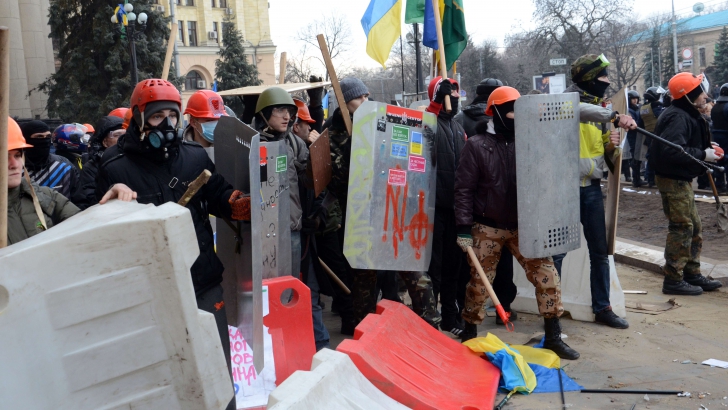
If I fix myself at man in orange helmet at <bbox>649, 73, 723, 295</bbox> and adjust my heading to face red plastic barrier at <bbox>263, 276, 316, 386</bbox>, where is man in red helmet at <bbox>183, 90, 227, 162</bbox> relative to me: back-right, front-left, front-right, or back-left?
front-right

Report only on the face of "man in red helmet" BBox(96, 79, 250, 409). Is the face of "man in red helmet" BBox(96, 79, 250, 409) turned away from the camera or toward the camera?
toward the camera

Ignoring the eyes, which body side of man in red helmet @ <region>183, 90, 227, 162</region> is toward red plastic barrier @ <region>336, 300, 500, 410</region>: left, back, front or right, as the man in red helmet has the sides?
front

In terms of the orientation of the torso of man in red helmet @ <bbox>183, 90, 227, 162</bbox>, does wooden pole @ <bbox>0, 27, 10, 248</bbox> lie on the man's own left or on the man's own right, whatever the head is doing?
on the man's own right

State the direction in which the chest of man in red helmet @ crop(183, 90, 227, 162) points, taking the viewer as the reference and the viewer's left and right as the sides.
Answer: facing the viewer and to the right of the viewer

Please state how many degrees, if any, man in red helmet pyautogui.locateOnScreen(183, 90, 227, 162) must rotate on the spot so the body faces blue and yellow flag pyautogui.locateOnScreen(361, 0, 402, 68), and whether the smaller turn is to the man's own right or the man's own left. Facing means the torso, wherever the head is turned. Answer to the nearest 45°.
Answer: approximately 90° to the man's own left

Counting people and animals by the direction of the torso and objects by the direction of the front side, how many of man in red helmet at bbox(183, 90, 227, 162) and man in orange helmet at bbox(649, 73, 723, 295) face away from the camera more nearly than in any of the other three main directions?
0
